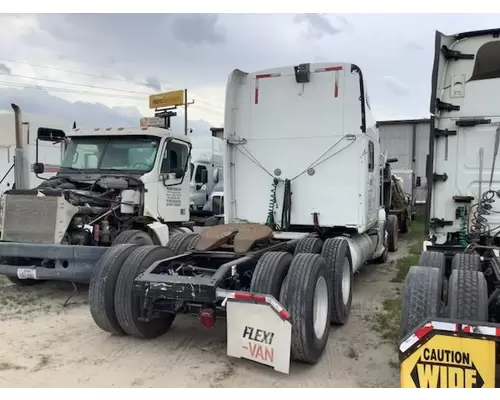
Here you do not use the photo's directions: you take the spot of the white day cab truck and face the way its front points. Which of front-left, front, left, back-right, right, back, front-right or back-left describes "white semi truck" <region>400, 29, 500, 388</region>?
left

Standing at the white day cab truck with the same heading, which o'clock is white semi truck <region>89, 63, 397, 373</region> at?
The white semi truck is roughly at 9 o'clock from the white day cab truck.

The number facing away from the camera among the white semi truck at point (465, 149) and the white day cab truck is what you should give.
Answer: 1

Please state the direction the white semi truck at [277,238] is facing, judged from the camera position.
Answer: facing away from the viewer and to the right of the viewer

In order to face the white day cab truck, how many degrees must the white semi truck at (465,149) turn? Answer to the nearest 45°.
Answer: approximately 90° to its left

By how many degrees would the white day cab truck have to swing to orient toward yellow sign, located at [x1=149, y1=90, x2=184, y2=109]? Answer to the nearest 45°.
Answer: approximately 135° to its right

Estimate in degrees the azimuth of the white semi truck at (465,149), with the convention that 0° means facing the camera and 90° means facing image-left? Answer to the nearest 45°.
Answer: approximately 180°

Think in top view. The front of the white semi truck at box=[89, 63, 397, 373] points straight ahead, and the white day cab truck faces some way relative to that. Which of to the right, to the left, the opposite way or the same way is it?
the opposite way

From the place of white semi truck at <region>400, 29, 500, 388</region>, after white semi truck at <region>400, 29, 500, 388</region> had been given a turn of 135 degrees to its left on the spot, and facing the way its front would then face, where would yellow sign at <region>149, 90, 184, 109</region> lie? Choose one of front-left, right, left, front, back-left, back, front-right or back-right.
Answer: right

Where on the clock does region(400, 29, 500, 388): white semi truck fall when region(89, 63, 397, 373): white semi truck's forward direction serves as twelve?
region(400, 29, 500, 388): white semi truck is roughly at 2 o'clock from region(89, 63, 397, 373): white semi truck.

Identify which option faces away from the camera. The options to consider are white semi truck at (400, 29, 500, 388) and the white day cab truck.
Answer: the white semi truck

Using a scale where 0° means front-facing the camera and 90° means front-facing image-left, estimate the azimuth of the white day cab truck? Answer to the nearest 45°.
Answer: approximately 45°

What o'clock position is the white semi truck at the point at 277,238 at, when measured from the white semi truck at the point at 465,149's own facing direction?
the white semi truck at the point at 277,238 is roughly at 9 o'clock from the white semi truck at the point at 465,149.
